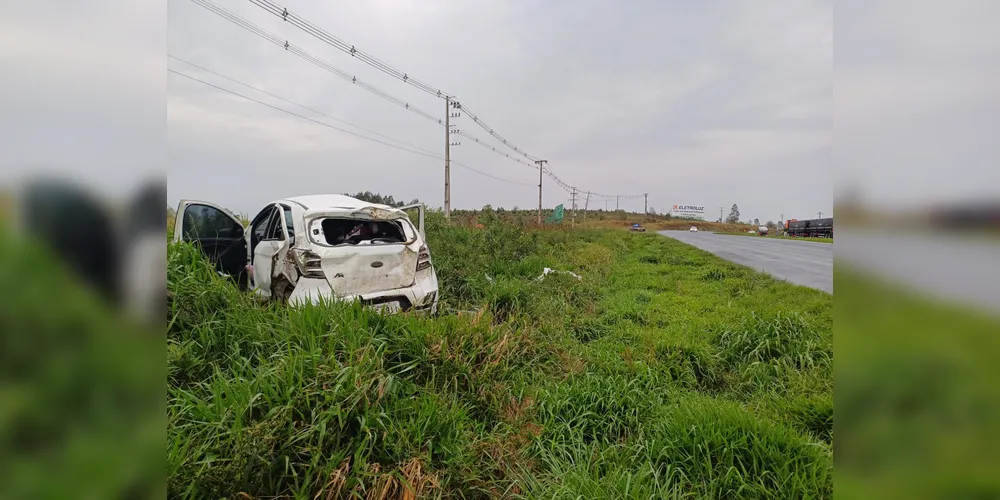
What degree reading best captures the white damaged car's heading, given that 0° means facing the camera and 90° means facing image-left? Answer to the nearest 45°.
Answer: approximately 135°
